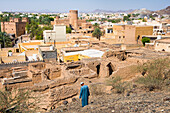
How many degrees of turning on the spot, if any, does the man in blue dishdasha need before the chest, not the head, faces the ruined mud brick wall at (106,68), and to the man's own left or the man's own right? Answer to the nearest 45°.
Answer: approximately 45° to the man's own right

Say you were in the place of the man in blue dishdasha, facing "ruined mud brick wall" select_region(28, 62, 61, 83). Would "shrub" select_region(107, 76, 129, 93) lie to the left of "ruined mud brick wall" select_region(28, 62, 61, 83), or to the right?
right

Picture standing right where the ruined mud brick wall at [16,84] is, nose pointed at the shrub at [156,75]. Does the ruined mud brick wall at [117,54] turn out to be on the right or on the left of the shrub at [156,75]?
left

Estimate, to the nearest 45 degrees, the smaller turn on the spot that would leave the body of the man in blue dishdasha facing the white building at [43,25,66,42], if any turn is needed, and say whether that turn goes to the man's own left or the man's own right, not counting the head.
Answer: approximately 45° to the man's own right

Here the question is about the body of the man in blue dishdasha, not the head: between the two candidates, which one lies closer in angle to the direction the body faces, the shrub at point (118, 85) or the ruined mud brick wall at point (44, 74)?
the ruined mud brick wall

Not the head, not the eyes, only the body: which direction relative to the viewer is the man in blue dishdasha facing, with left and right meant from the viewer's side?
facing away from the viewer and to the left of the viewer
